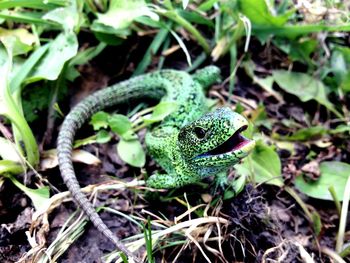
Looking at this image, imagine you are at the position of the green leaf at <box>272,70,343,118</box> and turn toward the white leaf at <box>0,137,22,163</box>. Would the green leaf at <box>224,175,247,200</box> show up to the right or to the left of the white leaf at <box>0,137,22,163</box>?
left

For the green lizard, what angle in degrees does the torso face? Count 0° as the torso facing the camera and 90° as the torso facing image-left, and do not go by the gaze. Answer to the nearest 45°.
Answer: approximately 315°

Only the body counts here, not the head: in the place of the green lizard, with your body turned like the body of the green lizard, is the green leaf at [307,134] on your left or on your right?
on your left

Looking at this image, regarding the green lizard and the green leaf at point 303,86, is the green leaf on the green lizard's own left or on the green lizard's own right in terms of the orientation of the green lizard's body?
on the green lizard's own left

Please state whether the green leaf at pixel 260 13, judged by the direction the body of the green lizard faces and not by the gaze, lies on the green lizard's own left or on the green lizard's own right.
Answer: on the green lizard's own left

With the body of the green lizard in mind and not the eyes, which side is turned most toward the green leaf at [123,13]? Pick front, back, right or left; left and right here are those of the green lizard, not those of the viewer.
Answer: back

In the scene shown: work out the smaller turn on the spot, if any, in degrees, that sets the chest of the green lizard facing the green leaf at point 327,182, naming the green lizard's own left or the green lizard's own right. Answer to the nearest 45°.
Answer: approximately 45° to the green lizard's own left
